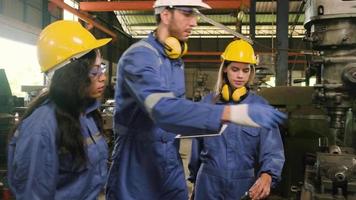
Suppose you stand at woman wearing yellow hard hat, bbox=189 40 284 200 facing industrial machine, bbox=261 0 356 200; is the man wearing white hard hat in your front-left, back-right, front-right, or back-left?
back-right

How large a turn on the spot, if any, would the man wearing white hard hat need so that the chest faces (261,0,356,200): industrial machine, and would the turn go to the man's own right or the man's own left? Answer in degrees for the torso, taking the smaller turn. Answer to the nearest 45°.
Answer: approximately 45° to the man's own left

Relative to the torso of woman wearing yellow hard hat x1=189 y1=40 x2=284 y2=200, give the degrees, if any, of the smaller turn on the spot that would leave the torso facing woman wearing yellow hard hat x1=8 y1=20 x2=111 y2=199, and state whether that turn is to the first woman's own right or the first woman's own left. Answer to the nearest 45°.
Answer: approximately 45° to the first woman's own right

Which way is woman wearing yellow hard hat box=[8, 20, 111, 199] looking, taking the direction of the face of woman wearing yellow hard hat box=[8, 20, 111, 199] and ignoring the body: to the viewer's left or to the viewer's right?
to the viewer's right

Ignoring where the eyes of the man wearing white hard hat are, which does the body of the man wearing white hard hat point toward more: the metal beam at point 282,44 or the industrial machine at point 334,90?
the industrial machine

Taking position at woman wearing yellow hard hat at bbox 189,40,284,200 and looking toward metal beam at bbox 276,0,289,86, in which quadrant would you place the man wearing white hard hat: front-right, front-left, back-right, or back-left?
back-left

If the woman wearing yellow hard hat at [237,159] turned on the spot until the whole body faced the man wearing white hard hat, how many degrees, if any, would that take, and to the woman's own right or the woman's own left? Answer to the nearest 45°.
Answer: approximately 45° to the woman's own right

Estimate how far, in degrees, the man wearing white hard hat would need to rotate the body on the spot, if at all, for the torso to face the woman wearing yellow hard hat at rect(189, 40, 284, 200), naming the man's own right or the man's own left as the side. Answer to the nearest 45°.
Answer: approximately 45° to the man's own left

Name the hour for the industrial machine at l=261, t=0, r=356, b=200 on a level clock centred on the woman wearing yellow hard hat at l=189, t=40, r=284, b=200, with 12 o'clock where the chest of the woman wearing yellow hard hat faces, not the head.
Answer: The industrial machine is roughly at 8 o'clock from the woman wearing yellow hard hat.
